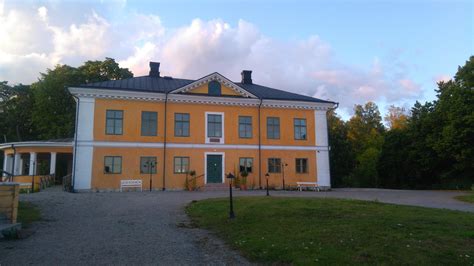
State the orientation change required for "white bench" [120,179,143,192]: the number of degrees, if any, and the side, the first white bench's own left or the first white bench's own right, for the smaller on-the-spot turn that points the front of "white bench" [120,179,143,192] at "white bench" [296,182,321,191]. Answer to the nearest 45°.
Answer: approximately 90° to the first white bench's own left

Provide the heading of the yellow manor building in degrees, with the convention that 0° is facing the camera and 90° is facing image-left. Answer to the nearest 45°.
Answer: approximately 0°

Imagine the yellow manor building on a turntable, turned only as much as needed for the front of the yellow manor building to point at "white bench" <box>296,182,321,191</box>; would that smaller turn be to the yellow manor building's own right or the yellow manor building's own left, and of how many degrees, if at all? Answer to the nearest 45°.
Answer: approximately 90° to the yellow manor building's own left

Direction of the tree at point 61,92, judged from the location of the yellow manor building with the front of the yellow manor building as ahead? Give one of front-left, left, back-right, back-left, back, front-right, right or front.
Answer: back-right

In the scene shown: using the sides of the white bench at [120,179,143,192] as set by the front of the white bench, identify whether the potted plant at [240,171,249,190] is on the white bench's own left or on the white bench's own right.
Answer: on the white bench's own left
